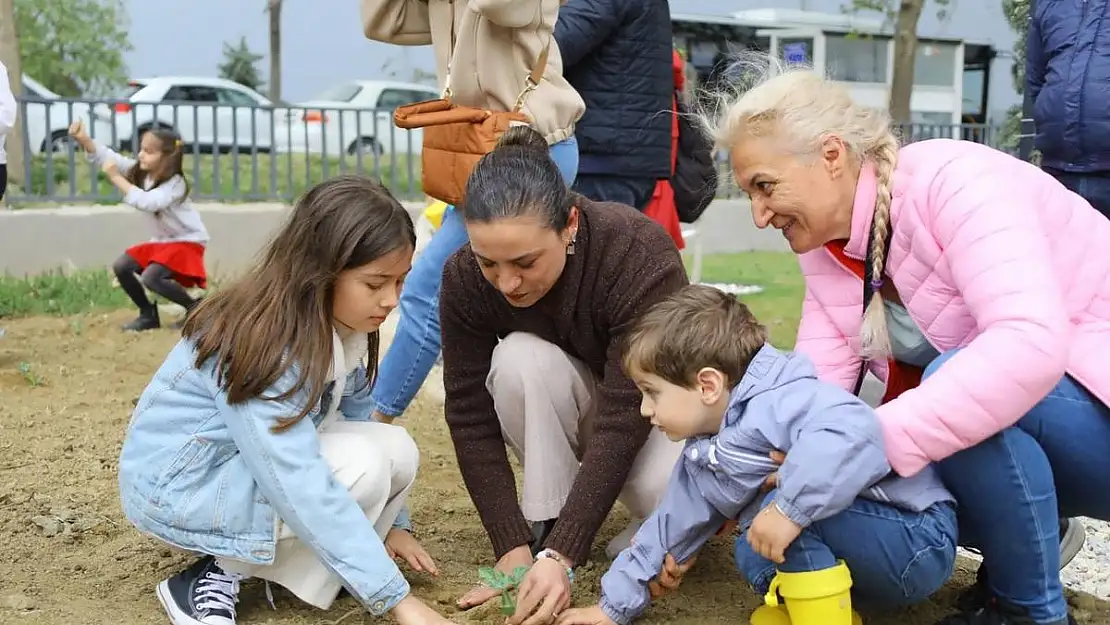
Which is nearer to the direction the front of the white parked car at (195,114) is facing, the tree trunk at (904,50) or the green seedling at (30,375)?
the tree trunk

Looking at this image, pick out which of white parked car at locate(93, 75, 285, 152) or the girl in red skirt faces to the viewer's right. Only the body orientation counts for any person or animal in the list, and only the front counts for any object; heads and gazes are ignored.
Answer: the white parked car

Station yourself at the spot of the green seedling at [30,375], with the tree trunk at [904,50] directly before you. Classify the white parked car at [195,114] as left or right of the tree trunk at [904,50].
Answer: left

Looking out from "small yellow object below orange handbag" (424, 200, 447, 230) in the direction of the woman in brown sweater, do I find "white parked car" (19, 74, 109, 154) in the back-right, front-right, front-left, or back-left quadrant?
back-right

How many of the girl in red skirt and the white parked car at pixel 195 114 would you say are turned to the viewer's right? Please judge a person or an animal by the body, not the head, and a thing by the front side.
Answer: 1

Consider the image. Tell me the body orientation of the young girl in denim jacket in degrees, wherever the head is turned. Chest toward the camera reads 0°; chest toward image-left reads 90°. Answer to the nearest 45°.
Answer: approximately 315°

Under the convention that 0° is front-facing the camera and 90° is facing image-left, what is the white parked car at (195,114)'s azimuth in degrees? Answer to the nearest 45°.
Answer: approximately 270°

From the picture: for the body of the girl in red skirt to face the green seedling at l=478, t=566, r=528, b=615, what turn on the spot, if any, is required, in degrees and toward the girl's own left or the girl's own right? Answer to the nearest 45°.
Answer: approximately 90° to the girl's own left

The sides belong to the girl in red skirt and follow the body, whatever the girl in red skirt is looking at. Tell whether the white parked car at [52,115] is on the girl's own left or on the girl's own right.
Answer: on the girl's own right

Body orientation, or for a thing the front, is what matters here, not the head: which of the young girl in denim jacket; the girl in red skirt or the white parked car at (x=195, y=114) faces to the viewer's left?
the girl in red skirt

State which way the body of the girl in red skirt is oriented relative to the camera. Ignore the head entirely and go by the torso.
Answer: to the viewer's left

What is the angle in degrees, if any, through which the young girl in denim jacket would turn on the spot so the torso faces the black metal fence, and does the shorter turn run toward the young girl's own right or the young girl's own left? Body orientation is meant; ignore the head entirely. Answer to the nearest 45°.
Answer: approximately 135° to the young girl's own left

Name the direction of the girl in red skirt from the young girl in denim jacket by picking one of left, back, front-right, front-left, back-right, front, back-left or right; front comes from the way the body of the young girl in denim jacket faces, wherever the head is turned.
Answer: back-left

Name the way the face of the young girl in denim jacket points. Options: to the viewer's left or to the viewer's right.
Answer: to the viewer's right

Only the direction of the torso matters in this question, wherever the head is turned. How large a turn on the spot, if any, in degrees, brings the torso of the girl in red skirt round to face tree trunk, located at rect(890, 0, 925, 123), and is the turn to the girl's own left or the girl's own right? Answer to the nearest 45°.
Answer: approximately 135° to the girl's own right

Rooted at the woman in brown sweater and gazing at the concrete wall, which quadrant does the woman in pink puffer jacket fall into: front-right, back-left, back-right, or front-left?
back-right

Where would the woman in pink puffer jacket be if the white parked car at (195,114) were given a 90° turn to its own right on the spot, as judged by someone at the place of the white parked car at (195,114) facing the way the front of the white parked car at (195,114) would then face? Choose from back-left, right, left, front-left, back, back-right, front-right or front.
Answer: front
